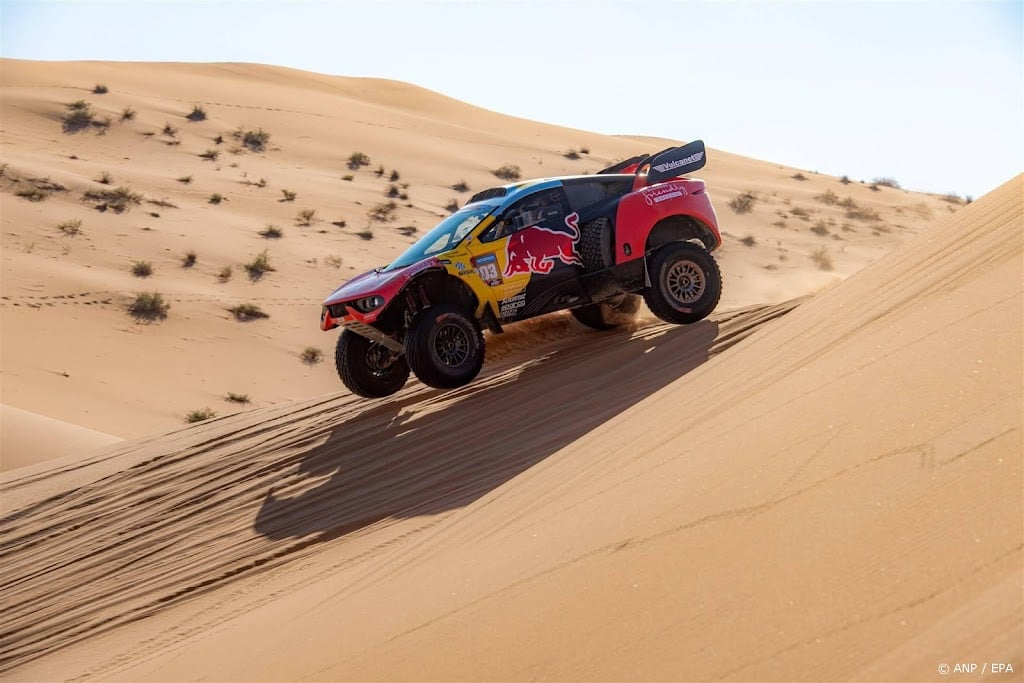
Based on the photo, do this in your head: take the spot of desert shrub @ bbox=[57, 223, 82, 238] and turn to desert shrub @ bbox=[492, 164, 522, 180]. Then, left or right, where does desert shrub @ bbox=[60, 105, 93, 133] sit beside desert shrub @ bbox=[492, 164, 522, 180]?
left

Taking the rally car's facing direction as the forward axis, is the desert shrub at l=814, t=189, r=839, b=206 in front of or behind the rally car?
behind

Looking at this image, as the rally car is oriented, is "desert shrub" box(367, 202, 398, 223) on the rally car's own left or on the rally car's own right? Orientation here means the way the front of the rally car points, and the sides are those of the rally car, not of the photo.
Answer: on the rally car's own right

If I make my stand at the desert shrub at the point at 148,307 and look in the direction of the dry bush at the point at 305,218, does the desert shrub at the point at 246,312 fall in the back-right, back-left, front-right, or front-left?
front-right

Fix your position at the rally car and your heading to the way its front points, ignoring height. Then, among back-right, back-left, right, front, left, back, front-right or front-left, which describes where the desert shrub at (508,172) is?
back-right

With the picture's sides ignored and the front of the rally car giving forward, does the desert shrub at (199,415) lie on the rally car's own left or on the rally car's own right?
on the rally car's own right

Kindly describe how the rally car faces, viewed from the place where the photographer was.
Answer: facing the viewer and to the left of the viewer

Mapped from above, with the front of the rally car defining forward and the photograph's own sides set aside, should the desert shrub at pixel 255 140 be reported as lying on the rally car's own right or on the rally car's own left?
on the rally car's own right

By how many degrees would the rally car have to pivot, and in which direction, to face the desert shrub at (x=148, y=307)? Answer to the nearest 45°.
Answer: approximately 90° to its right

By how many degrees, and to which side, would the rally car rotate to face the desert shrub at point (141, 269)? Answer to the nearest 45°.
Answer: approximately 90° to its right
